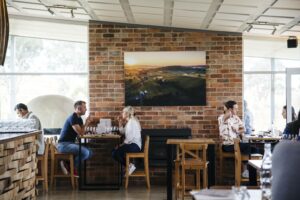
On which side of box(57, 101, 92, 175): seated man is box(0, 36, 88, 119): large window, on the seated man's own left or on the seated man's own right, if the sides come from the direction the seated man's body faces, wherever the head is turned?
on the seated man's own left

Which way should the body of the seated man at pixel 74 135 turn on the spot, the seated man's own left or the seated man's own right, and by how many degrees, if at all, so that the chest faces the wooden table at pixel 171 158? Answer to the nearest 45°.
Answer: approximately 45° to the seated man's own right

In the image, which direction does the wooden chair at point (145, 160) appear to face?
to the viewer's left

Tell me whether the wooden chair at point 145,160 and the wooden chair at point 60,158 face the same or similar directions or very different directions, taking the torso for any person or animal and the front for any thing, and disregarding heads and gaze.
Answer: very different directions

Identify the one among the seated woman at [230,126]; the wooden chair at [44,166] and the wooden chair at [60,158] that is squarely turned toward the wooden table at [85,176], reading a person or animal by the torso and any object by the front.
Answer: the wooden chair at [60,158]

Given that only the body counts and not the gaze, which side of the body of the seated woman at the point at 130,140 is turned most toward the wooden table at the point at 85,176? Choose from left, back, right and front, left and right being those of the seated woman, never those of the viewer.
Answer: front

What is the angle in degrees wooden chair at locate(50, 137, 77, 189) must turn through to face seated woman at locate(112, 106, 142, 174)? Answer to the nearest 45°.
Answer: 0° — it already faces them

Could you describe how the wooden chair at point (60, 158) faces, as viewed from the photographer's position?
facing to the right of the viewer

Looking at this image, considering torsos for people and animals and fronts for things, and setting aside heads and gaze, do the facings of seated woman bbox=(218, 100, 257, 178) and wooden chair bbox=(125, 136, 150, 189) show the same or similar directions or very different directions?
very different directions

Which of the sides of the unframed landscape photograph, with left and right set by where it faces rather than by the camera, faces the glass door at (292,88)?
left

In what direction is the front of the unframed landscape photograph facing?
toward the camera

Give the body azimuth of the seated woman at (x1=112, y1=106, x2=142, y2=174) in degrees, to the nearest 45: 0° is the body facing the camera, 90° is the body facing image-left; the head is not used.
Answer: approximately 90°
